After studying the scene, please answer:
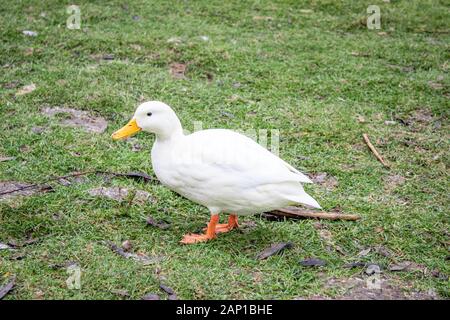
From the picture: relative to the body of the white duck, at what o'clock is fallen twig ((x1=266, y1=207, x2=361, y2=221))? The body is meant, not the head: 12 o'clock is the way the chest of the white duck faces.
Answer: The fallen twig is roughly at 5 o'clock from the white duck.

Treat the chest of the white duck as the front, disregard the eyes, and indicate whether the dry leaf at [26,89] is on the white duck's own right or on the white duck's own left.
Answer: on the white duck's own right

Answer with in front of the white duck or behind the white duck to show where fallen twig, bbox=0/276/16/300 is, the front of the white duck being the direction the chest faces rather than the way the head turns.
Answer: in front

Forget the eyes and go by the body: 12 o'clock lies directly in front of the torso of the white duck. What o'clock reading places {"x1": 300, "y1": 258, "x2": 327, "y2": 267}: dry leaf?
The dry leaf is roughly at 7 o'clock from the white duck.

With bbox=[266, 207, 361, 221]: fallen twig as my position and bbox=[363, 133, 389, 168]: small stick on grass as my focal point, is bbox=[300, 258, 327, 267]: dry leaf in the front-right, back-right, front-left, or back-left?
back-right

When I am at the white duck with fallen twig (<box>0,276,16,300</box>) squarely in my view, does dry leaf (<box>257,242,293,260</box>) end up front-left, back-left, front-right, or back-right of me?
back-left

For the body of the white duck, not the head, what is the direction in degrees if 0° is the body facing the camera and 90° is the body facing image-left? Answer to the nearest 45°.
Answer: approximately 90°

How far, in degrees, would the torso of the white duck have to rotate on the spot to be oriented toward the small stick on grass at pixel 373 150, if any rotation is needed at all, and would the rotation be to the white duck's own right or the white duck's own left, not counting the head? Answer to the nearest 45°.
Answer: approximately 135° to the white duck's own right
